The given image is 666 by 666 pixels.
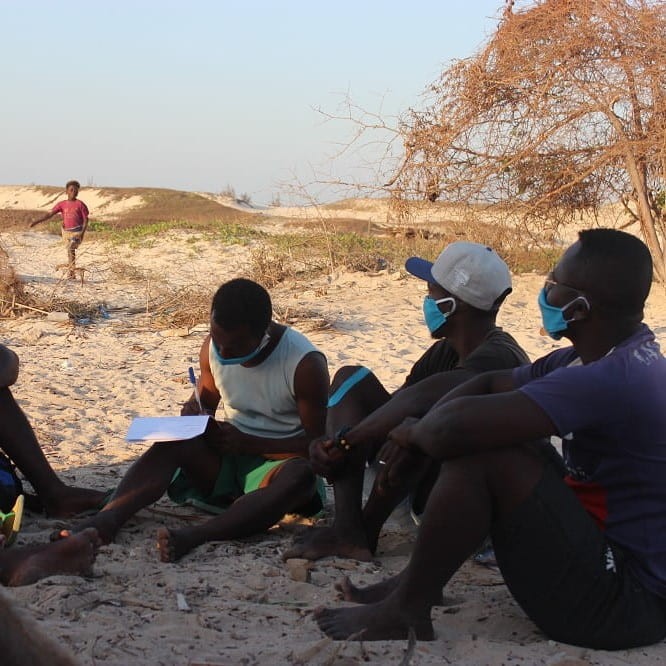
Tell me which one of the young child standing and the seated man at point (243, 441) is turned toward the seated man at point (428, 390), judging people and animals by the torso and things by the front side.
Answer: the young child standing

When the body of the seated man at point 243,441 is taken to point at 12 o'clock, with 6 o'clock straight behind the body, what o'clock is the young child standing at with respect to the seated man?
The young child standing is roughly at 4 o'clock from the seated man.

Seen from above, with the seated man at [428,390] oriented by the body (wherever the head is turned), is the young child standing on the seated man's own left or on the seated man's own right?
on the seated man's own right

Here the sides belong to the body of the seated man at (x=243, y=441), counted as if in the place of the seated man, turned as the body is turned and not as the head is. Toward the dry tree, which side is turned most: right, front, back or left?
back

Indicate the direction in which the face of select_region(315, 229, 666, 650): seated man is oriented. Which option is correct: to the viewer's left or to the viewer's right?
to the viewer's left

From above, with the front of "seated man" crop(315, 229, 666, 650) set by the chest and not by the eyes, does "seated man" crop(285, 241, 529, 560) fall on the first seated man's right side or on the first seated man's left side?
on the first seated man's right side

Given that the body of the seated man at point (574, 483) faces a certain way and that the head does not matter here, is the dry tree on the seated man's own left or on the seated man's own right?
on the seated man's own right

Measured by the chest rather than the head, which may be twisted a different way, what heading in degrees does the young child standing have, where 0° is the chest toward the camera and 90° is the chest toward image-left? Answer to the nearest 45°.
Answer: approximately 0°

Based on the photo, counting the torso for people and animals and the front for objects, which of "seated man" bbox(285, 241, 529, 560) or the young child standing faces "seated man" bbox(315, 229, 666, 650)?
the young child standing

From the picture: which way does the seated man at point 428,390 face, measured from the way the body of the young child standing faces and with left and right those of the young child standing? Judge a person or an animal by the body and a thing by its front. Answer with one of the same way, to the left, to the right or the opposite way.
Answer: to the right

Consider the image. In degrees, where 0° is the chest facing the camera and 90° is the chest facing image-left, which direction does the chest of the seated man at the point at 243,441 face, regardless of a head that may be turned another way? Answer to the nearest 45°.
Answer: approximately 45°

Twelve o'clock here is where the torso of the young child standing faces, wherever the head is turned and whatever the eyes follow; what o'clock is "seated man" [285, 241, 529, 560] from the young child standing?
The seated man is roughly at 12 o'clock from the young child standing.

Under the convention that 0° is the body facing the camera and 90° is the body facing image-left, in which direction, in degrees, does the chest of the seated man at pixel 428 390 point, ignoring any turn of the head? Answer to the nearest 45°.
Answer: approximately 90°

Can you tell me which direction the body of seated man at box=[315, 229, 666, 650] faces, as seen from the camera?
to the viewer's left

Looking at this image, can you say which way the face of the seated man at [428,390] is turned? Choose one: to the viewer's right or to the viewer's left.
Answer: to the viewer's left
